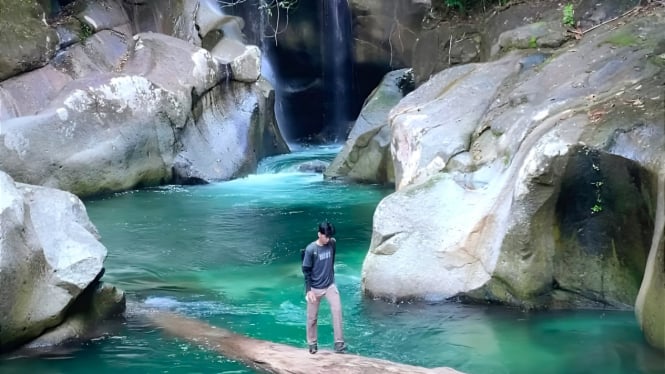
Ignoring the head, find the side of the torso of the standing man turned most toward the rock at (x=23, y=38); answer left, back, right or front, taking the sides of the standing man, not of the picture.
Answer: back

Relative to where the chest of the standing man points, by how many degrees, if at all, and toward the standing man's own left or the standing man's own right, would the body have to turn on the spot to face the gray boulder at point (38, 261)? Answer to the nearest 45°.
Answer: approximately 135° to the standing man's own right

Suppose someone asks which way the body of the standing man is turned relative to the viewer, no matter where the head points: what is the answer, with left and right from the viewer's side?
facing the viewer and to the right of the viewer

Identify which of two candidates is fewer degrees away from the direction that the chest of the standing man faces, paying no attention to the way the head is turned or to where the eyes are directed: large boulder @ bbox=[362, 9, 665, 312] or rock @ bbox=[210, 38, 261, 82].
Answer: the large boulder

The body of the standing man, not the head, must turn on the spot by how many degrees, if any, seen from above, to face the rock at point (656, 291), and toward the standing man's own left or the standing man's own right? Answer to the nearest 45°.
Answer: approximately 45° to the standing man's own left

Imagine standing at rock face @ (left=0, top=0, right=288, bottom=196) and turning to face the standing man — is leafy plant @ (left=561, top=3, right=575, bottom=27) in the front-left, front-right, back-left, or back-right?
front-left

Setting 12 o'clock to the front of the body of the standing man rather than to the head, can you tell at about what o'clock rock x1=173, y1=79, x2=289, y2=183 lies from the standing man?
The rock is roughly at 7 o'clock from the standing man.

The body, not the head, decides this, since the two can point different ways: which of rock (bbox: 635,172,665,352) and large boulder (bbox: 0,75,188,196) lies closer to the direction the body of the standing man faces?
the rock

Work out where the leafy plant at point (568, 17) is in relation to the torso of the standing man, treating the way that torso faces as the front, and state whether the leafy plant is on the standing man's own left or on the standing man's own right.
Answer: on the standing man's own left

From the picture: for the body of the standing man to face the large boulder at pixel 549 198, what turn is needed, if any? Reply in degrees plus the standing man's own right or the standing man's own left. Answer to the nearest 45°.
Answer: approximately 90° to the standing man's own left

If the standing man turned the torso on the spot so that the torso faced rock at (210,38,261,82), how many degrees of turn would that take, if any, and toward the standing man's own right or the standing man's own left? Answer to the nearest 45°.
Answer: approximately 135° to the standing man's own left
